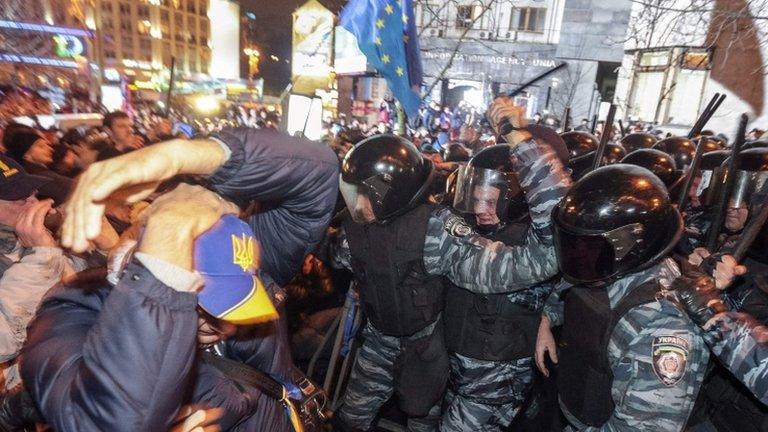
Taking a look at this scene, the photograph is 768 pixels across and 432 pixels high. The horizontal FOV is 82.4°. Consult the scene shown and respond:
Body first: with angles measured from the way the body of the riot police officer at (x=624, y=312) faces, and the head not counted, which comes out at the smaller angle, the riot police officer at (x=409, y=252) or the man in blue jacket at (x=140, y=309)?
the man in blue jacket

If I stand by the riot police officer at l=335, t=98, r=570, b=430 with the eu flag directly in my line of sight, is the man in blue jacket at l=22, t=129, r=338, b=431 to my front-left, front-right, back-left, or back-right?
back-left

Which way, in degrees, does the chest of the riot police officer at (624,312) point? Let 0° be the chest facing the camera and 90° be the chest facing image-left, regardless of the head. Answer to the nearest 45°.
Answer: approximately 45°

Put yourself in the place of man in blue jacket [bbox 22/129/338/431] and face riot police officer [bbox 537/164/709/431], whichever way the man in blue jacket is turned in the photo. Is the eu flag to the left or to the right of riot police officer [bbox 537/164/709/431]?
left

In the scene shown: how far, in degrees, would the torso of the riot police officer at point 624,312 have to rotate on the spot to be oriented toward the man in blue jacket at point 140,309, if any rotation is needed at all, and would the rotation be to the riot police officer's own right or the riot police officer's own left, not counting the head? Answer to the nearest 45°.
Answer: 0° — they already face them

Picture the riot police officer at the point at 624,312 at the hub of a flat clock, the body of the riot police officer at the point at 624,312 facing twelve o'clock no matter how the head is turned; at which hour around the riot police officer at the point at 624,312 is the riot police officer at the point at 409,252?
the riot police officer at the point at 409,252 is roughly at 2 o'clock from the riot police officer at the point at 624,312.

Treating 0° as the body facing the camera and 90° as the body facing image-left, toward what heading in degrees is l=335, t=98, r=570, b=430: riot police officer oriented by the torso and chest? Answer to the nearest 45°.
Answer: approximately 45°

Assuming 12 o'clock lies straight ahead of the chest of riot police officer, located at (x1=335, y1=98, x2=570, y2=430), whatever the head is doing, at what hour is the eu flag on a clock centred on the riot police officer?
The eu flag is roughly at 4 o'clock from the riot police officer.

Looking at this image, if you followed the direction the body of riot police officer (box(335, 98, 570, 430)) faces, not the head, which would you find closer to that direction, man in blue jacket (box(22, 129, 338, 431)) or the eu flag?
the man in blue jacket
